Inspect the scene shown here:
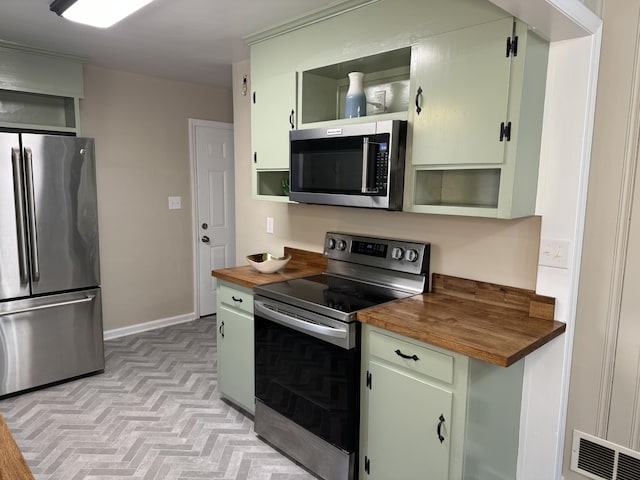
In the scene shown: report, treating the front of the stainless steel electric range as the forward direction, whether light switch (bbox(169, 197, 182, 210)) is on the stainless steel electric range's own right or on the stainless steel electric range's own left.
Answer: on the stainless steel electric range's own right

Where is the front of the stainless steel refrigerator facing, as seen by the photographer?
facing the viewer and to the right of the viewer

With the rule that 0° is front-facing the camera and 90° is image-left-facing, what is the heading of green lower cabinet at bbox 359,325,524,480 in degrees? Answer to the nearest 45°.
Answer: approximately 45°

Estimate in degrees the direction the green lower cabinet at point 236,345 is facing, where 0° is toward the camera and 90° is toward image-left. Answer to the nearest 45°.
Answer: approximately 45°

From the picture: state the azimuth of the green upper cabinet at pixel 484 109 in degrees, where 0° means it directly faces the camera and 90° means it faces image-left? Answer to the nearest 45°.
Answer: approximately 45°

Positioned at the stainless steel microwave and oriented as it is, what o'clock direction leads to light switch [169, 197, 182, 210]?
The light switch is roughly at 3 o'clock from the stainless steel microwave.

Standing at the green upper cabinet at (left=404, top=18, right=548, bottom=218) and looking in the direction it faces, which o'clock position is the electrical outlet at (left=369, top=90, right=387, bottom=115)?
The electrical outlet is roughly at 3 o'clock from the green upper cabinet.

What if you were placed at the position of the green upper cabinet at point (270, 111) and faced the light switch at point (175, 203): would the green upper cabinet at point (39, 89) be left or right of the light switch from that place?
left

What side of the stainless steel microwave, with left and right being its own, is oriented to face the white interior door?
right

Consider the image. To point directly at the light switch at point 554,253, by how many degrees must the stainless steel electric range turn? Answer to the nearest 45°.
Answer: approximately 135° to its left

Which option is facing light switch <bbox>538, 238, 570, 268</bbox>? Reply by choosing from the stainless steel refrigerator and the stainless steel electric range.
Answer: the stainless steel refrigerator

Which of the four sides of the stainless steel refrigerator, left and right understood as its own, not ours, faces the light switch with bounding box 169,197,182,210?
left

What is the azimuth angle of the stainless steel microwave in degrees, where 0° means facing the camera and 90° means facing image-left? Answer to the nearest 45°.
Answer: approximately 45°

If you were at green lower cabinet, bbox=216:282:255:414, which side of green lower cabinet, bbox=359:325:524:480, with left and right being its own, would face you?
right
